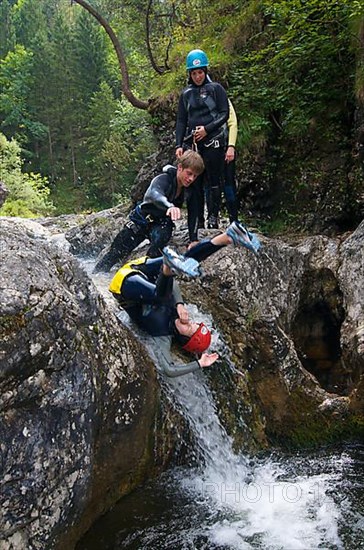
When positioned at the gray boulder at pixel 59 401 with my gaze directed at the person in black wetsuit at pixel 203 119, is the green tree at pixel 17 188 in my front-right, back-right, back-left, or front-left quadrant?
front-left

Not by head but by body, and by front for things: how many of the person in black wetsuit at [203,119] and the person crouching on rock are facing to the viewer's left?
0

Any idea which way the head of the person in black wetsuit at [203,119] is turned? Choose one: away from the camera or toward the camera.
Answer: toward the camera

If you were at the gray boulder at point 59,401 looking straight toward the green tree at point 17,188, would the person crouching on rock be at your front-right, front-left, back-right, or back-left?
front-right

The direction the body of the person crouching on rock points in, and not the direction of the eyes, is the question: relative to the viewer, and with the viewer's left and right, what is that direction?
facing the viewer and to the right of the viewer

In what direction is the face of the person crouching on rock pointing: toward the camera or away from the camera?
toward the camera

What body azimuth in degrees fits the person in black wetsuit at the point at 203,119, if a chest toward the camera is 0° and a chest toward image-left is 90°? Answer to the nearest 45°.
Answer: approximately 0°

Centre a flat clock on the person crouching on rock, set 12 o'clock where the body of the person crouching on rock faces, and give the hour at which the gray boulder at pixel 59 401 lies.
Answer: The gray boulder is roughly at 2 o'clock from the person crouching on rock.

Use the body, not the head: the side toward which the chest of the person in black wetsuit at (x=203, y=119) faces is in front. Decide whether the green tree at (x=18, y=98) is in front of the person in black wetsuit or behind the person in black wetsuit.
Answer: behind
